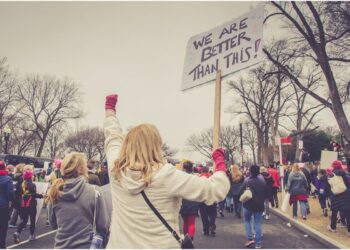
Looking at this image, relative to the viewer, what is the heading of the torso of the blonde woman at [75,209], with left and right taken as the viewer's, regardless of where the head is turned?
facing away from the viewer

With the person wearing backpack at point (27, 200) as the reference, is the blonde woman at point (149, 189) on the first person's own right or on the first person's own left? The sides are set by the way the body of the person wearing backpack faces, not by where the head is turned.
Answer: on the first person's own right

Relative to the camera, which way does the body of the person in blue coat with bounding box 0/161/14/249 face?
away from the camera

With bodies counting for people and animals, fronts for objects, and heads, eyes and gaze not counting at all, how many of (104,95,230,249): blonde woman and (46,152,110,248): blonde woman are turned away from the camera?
2

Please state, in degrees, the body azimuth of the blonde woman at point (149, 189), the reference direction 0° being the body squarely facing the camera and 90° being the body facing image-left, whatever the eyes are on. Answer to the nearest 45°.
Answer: approximately 180°

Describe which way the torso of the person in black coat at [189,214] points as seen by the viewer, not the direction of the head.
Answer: away from the camera

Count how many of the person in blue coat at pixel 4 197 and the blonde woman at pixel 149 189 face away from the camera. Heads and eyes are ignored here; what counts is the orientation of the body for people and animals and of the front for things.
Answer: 2

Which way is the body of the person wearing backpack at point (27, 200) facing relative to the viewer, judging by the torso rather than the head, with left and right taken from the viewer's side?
facing away from the viewer and to the right of the viewer

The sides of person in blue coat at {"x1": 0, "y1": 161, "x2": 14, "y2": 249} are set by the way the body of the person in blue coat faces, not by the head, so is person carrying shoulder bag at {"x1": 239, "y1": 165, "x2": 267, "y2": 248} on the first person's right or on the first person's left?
on the first person's right
